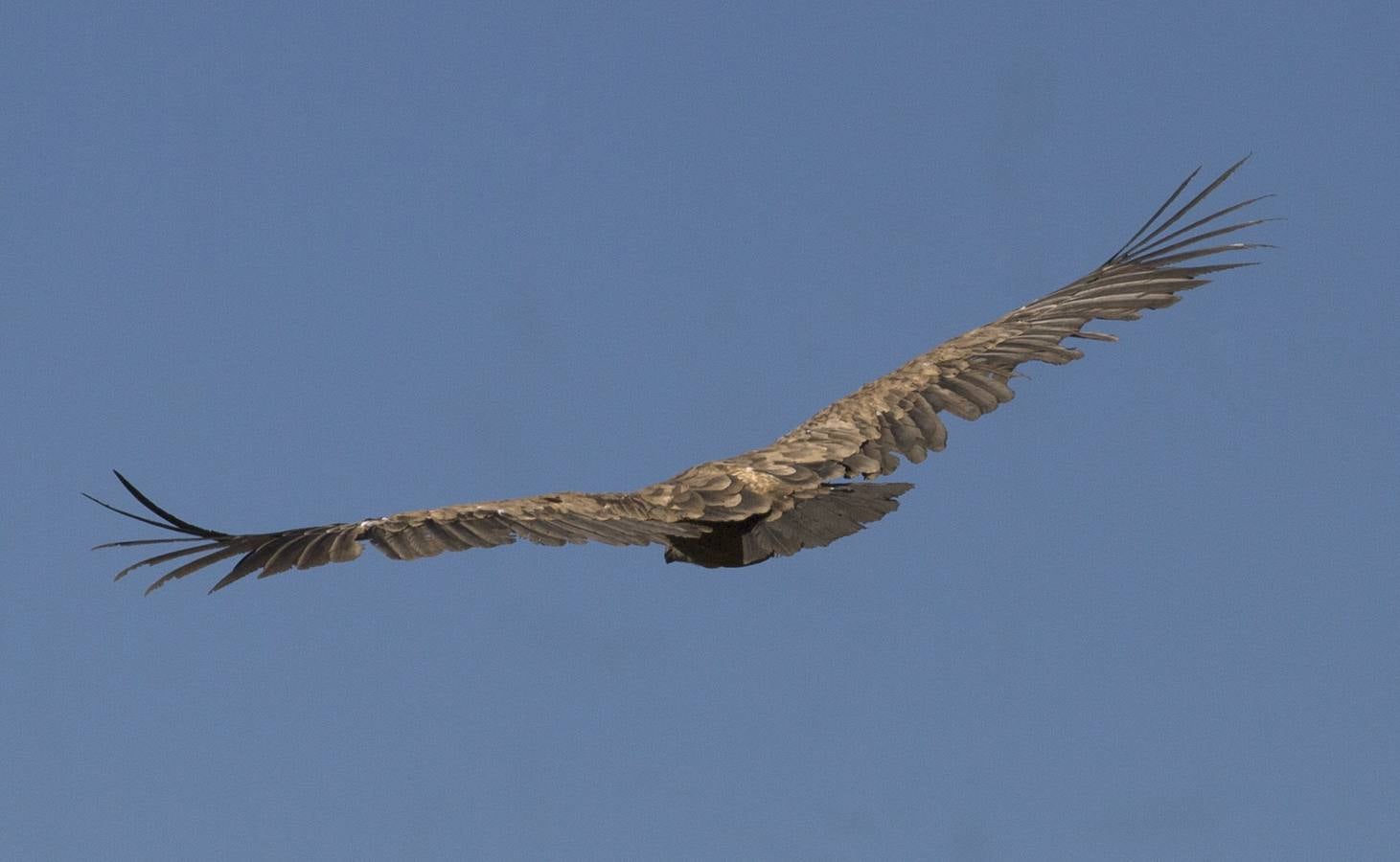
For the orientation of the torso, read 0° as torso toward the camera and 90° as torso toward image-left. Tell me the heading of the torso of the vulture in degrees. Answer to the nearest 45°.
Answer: approximately 180°
